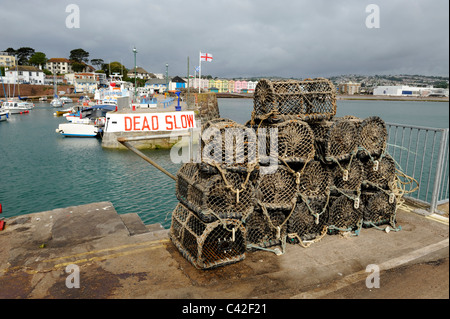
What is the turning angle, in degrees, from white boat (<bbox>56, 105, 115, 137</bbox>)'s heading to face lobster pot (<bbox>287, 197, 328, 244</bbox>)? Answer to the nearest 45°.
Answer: approximately 90° to its left

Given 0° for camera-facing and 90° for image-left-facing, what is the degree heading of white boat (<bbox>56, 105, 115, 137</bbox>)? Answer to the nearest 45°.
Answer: approximately 90°

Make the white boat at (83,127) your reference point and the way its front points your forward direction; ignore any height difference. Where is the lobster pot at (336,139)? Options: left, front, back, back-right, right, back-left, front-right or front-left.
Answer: left

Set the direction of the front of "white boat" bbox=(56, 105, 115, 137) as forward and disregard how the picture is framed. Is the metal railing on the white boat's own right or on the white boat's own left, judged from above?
on the white boat's own left

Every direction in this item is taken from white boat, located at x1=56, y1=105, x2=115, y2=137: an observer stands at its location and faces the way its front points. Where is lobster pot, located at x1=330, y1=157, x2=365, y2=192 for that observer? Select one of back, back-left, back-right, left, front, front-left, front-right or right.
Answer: left

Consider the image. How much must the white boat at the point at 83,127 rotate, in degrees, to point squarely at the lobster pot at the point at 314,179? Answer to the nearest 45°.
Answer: approximately 90° to its left

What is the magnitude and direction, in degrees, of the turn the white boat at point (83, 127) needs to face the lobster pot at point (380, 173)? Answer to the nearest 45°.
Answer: approximately 90° to its left

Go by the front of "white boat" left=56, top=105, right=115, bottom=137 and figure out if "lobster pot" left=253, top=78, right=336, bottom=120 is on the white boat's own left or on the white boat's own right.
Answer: on the white boat's own left

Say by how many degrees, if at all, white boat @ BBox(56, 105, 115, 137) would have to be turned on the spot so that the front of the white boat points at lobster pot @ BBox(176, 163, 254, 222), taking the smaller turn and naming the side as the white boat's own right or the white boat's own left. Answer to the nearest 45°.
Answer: approximately 90° to the white boat's own left

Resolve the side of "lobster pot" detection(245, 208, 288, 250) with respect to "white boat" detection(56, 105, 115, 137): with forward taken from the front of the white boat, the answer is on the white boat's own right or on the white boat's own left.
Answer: on the white boat's own left
